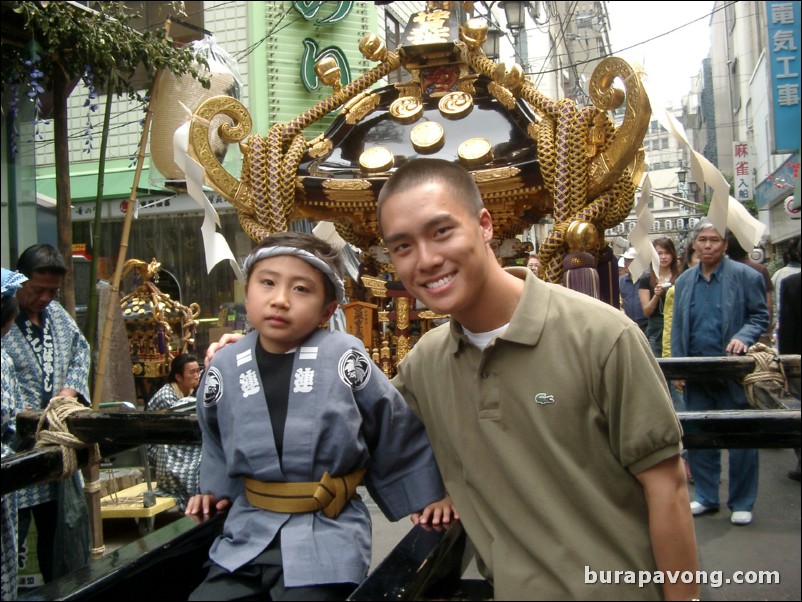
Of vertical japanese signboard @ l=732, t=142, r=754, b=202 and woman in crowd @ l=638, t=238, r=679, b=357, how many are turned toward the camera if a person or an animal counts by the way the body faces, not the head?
2

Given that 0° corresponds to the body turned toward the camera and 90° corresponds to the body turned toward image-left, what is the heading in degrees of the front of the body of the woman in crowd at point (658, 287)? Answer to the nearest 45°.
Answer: approximately 0°

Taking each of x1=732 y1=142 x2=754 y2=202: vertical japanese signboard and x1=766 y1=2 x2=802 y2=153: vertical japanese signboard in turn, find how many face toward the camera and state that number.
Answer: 2

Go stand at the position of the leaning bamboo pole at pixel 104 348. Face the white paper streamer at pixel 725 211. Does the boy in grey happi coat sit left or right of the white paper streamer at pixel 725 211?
right
